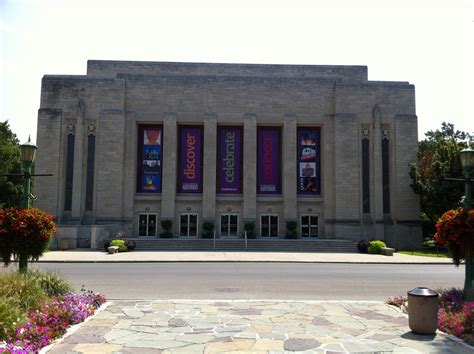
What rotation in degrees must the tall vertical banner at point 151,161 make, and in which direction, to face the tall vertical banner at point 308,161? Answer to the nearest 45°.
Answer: approximately 90° to its left

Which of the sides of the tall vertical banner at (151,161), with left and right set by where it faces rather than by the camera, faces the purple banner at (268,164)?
left

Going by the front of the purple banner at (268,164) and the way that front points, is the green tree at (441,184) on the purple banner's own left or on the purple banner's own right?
on the purple banner's own left

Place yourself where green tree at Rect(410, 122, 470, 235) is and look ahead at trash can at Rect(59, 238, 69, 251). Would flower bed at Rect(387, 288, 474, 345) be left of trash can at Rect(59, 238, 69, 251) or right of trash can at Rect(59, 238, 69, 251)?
left

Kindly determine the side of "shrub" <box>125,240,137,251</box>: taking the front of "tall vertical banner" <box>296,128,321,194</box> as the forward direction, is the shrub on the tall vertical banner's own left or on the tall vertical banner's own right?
on the tall vertical banner's own right

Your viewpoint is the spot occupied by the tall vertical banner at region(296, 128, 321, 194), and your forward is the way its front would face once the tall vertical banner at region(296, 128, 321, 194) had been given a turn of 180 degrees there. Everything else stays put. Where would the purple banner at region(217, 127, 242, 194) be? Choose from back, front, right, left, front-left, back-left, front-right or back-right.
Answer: left

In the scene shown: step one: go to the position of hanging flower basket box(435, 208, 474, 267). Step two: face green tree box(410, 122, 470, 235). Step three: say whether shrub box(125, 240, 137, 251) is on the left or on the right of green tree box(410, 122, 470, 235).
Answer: left
